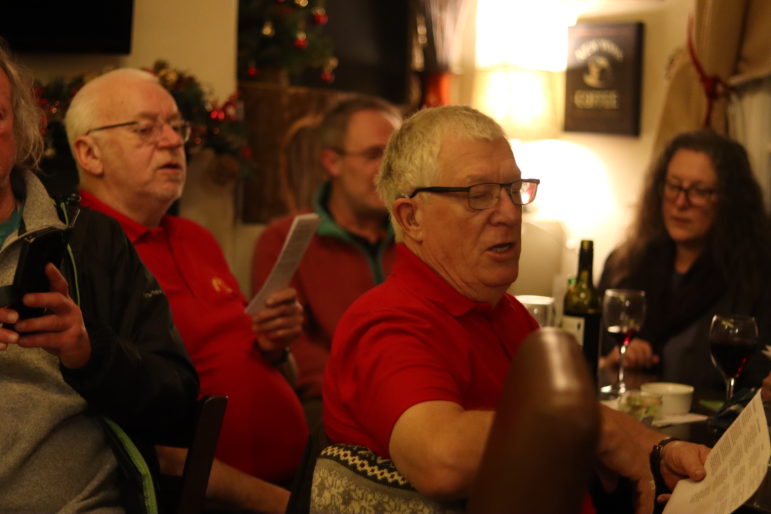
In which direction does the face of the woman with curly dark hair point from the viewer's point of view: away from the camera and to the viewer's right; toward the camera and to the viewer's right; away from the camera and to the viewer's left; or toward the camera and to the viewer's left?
toward the camera and to the viewer's left

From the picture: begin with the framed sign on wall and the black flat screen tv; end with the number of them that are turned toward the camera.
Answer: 2

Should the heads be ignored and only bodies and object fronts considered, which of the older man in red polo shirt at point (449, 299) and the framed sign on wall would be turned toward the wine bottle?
the framed sign on wall

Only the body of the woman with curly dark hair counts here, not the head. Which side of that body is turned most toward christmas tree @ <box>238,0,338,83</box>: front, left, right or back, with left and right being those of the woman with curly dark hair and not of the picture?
right

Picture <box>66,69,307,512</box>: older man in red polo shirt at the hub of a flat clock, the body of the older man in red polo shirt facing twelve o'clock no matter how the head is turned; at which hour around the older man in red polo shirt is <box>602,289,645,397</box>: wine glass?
The wine glass is roughly at 11 o'clock from the older man in red polo shirt.

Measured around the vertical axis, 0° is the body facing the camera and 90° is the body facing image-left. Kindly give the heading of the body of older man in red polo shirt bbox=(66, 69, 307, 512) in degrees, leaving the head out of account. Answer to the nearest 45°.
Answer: approximately 315°

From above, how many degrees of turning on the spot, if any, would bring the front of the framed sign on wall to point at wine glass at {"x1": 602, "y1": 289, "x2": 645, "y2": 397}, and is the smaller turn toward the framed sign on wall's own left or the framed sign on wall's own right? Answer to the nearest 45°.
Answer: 0° — it already faces it

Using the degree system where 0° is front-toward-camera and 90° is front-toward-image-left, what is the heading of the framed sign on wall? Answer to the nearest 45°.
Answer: approximately 0°

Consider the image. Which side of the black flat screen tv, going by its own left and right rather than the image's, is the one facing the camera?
front

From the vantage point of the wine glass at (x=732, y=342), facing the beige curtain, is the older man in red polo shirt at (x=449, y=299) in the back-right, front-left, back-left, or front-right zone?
back-left

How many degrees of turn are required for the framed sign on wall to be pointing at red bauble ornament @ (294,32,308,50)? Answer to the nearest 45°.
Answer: approximately 45° to its right

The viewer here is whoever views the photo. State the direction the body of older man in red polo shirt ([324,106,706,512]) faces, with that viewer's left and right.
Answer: facing the viewer and to the right of the viewer

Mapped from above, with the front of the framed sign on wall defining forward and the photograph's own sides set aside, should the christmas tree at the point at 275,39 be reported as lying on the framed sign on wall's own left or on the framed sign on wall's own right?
on the framed sign on wall's own right
